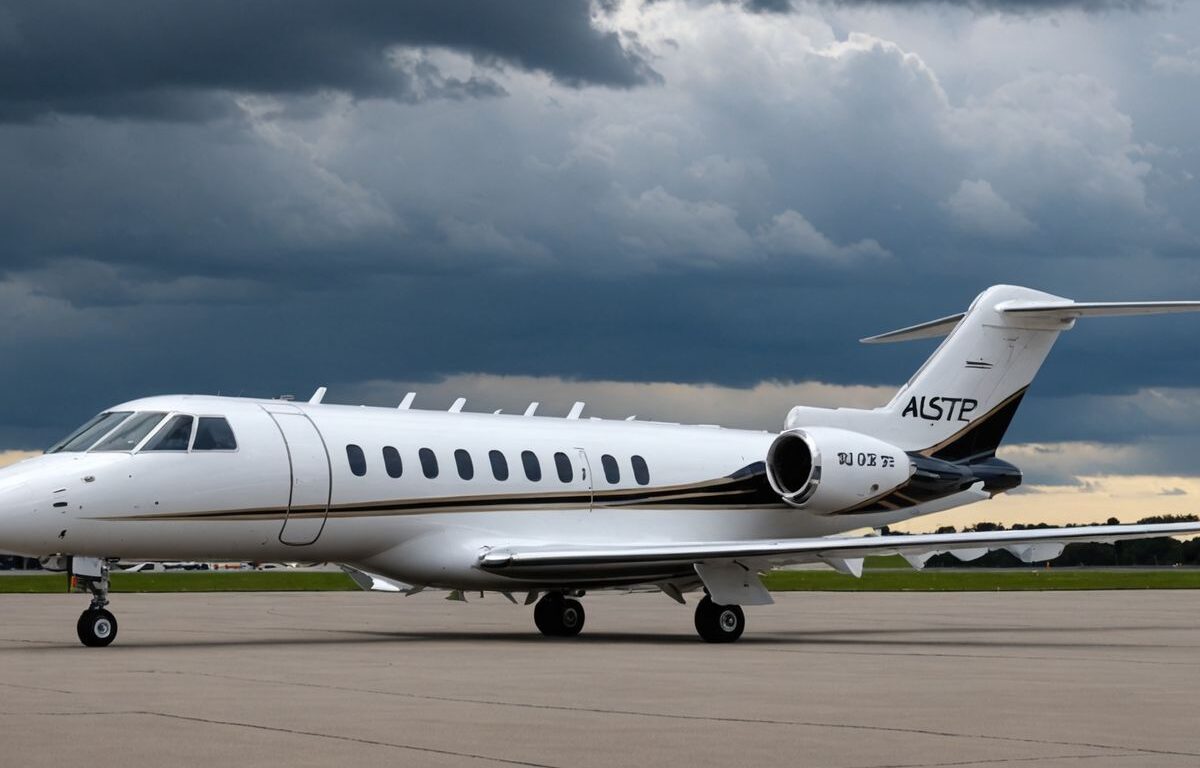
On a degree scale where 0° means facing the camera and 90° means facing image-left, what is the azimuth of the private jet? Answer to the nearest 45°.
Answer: approximately 45°
